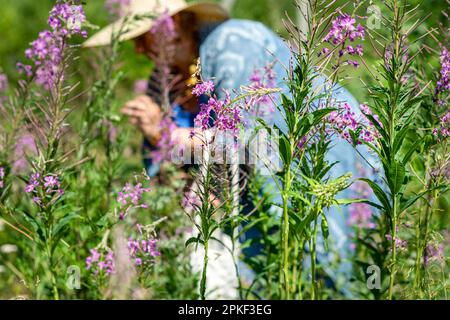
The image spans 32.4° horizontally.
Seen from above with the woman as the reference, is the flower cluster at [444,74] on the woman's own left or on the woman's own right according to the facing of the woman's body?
on the woman's own left

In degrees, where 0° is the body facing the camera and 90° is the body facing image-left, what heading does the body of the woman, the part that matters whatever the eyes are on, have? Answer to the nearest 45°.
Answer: approximately 90°

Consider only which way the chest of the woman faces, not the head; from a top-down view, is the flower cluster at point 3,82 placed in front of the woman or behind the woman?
in front

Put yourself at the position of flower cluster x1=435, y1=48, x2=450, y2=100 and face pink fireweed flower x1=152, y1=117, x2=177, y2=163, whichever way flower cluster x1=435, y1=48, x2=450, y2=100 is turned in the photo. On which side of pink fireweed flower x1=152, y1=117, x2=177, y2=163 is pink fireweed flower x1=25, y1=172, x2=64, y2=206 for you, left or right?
left

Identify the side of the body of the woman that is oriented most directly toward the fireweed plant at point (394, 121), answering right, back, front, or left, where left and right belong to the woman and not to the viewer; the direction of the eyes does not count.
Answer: left
